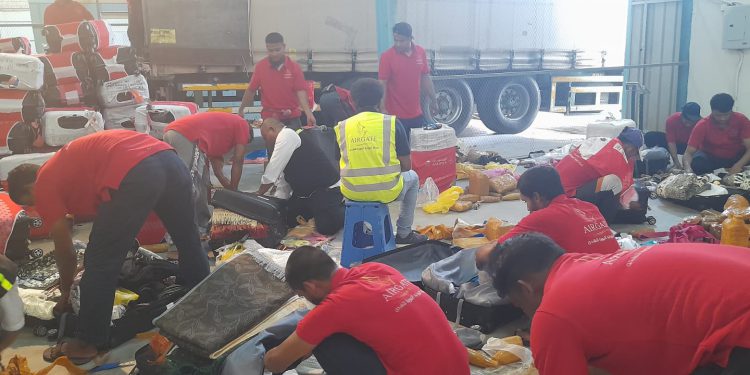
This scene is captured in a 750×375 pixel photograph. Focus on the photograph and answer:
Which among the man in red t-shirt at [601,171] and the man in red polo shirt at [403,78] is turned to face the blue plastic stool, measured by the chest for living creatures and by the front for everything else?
the man in red polo shirt

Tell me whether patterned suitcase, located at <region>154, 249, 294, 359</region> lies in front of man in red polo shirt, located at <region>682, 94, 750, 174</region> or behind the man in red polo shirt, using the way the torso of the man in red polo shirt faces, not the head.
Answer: in front

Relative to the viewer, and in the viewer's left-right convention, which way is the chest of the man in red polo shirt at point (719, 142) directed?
facing the viewer

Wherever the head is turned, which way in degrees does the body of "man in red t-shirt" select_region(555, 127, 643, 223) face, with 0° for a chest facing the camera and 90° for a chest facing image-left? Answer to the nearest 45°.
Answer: approximately 270°

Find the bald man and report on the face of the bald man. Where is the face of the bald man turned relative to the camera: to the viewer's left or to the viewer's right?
to the viewer's left

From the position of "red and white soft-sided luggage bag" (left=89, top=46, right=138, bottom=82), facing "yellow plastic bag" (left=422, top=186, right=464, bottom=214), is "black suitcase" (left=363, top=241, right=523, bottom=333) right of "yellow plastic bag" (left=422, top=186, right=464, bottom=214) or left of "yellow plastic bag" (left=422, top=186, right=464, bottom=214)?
right

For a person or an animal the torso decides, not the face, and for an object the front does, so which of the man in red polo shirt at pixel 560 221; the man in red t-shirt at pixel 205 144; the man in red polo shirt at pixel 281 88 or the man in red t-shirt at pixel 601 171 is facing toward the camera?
the man in red polo shirt at pixel 281 88

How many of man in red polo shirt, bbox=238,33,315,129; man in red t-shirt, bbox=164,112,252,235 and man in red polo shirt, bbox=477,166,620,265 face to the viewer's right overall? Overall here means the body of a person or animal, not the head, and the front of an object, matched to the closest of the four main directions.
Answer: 1

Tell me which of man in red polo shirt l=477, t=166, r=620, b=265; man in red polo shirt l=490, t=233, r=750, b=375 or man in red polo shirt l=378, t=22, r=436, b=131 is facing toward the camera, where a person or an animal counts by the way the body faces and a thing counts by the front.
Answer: man in red polo shirt l=378, t=22, r=436, b=131

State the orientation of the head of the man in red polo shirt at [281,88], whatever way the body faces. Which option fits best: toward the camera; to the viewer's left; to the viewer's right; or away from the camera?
toward the camera

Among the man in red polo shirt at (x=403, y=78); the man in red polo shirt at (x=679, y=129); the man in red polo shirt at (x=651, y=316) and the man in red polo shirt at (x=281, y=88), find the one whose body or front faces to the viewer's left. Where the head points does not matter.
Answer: the man in red polo shirt at (x=651, y=316)

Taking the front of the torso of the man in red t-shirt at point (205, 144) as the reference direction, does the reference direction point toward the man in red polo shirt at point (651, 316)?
no

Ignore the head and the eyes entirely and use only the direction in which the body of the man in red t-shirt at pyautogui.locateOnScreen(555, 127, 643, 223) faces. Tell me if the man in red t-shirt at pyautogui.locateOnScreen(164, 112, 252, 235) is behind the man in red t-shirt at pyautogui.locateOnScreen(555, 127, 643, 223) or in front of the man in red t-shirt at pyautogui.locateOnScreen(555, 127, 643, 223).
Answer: behind

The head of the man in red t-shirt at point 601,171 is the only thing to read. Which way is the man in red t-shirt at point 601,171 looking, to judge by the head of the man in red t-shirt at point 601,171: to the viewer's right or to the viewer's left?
to the viewer's right

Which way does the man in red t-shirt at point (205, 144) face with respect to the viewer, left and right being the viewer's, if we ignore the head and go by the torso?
facing to the right of the viewer

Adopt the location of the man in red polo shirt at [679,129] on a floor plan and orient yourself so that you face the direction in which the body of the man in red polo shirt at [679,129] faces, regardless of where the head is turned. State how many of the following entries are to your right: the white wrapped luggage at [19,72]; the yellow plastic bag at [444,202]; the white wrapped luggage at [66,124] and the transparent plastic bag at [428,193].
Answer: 4

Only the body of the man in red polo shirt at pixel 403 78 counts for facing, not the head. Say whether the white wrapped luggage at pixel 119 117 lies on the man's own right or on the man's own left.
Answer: on the man's own right

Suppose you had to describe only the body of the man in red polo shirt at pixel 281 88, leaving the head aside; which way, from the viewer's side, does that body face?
toward the camera

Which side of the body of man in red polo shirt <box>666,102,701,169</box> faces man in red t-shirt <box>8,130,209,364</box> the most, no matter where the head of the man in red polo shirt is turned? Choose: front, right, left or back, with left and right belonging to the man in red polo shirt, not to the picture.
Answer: front
